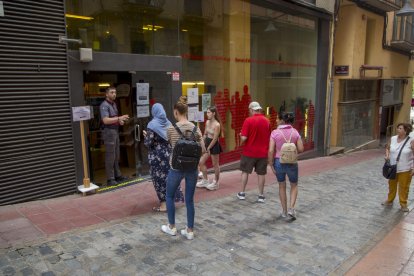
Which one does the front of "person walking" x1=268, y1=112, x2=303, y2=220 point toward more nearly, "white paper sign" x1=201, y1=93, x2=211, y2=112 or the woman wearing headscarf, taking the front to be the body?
the white paper sign

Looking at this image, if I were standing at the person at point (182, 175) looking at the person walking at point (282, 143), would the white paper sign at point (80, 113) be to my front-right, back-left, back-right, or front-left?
back-left

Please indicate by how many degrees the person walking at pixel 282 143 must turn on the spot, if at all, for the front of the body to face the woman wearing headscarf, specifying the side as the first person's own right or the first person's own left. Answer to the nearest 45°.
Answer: approximately 90° to the first person's own left

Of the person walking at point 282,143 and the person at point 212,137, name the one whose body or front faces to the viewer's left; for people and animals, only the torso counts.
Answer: the person at point 212,137

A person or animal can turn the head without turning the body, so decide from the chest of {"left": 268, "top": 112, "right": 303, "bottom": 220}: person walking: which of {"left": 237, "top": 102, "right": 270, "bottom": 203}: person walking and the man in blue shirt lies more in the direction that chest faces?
the person walking

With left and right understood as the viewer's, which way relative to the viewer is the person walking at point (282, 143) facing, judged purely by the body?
facing away from the viewer

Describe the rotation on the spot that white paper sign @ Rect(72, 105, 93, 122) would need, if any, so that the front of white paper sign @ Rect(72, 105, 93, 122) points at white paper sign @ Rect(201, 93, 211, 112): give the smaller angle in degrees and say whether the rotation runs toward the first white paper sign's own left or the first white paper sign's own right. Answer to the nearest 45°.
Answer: approximately 135° to the first white paper sign's own left

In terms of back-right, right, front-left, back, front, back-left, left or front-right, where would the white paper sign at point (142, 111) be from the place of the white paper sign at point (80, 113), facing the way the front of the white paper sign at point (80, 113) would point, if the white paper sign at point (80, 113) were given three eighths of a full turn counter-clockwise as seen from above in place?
front

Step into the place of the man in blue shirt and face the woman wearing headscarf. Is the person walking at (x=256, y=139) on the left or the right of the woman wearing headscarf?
left

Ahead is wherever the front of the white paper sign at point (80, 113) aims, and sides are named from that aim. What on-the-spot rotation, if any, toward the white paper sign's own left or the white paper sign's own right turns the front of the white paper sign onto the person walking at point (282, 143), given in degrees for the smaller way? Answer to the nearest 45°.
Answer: approximately 45° to the white paper sign's own left

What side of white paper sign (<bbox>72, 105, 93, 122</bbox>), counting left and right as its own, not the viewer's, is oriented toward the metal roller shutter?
right
